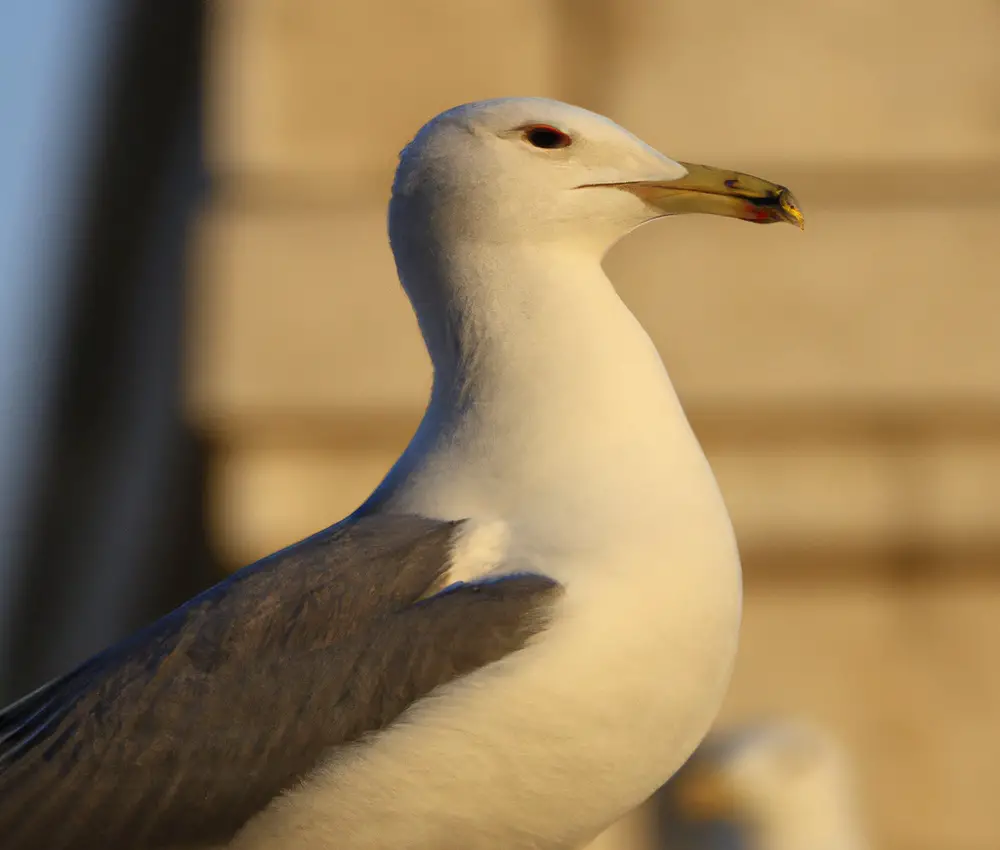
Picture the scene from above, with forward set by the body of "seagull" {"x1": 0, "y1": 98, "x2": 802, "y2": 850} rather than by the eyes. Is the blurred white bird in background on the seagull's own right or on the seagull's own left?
on the seagull's own left

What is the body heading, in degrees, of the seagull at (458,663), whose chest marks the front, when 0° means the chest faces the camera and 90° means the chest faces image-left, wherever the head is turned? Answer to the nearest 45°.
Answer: approximately 270°
